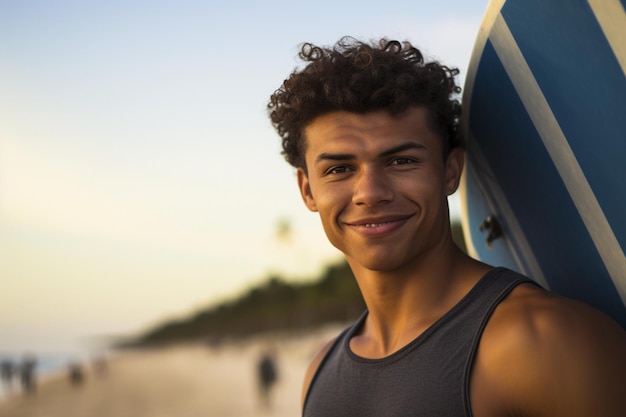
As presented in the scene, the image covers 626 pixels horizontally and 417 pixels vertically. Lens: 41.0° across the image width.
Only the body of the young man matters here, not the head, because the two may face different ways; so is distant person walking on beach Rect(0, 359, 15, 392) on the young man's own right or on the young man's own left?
on the young man's own right

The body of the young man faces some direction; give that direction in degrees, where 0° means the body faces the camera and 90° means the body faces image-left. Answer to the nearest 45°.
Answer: approximately 45°

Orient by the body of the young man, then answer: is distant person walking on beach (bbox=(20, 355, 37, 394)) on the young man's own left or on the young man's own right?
on the young man's own right
